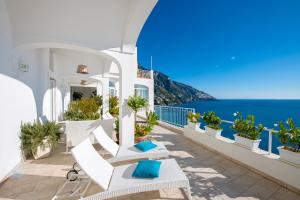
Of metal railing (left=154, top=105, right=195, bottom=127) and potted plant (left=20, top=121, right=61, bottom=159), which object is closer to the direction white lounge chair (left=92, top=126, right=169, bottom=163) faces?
the metal railing

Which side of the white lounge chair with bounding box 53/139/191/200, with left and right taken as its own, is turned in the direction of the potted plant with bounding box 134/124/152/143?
left

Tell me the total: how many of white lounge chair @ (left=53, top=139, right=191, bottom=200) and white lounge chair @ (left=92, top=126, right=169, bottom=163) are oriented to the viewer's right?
2

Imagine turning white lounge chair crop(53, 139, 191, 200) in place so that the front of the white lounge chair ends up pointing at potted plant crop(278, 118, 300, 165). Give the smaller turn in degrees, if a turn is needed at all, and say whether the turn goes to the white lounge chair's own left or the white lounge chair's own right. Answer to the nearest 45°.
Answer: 0° — it already faces it

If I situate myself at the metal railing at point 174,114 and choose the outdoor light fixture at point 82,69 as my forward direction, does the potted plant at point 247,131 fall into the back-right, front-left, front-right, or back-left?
back-left

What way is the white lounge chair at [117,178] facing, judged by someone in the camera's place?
facing to the right of the viewer

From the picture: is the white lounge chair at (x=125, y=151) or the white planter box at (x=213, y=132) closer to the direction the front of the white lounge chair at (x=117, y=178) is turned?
the white planter box

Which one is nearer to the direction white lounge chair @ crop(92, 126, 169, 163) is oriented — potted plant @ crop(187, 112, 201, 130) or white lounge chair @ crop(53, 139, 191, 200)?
the potted plant

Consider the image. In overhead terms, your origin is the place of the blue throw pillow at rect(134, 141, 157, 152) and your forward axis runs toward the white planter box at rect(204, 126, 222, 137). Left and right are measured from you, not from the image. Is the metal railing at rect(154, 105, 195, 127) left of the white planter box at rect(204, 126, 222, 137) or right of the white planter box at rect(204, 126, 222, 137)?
left

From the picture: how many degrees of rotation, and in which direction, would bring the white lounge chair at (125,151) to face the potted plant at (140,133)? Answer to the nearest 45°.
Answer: approximately 90° to its left

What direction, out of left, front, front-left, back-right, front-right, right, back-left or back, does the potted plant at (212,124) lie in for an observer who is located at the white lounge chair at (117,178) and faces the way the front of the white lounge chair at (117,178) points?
front-left

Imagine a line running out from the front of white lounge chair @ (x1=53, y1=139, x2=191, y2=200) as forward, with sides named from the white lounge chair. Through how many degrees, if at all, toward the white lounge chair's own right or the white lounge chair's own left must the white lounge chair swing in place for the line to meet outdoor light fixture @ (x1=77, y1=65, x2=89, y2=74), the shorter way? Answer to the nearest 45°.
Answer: approximately 90° to the white lounge chair's own left

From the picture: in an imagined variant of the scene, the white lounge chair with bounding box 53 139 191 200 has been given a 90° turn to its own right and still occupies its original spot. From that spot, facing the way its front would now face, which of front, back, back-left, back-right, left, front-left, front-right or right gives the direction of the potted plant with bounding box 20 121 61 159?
back-right

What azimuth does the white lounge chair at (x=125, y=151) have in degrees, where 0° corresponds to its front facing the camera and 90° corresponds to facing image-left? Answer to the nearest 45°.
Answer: approximately 270°
